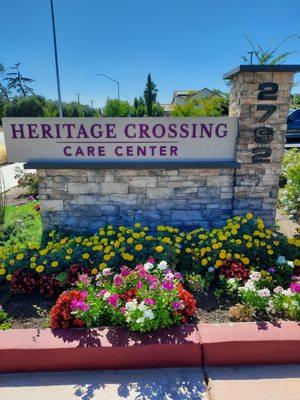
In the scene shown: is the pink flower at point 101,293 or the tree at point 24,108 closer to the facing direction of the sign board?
the pink flower

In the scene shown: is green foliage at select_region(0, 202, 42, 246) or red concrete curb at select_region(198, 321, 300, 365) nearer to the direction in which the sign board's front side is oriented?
the red concrete curb

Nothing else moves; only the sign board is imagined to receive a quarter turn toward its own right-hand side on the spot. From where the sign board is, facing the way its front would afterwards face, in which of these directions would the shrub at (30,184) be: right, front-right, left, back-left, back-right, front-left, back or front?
front-right

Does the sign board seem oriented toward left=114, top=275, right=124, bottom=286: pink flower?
yes

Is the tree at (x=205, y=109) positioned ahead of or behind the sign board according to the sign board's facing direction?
behind

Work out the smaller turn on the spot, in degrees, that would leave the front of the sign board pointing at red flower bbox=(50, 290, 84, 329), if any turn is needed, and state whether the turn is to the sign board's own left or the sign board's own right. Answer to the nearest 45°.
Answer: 0° — it already faces it

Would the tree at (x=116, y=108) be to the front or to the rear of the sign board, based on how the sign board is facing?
to the rear

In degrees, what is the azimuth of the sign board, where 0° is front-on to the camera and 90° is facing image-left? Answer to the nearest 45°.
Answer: approximately 0°

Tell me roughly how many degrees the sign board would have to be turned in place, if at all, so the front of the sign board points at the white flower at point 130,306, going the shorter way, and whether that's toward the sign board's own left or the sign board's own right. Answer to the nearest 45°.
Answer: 0° — it already faces it

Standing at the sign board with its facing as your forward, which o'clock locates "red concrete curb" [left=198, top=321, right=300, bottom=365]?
The red concrete curb is roughly at 11 o'clock from the sign board.

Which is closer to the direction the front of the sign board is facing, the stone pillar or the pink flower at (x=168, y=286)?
the pink flower

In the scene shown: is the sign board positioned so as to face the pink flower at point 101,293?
yes

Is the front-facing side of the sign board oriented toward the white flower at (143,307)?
yes
